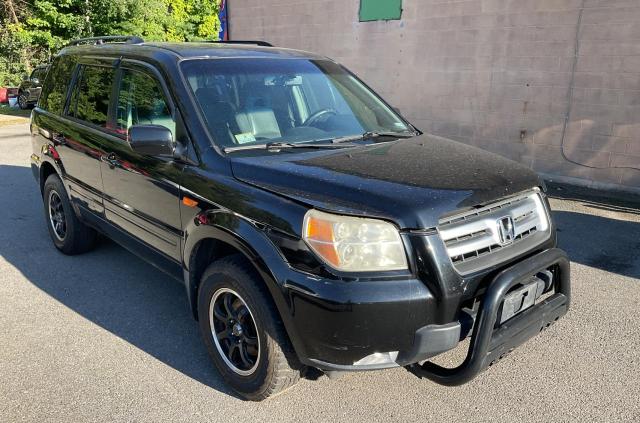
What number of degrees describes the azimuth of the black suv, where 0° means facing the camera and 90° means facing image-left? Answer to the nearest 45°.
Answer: approximately 315°

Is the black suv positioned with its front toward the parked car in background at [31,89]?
no
